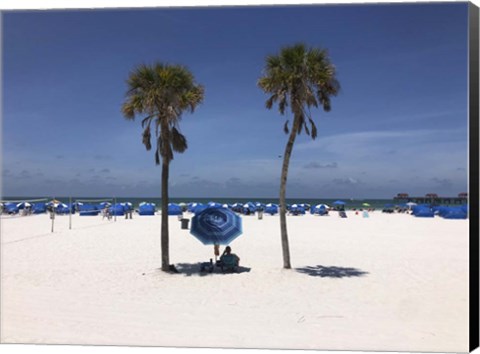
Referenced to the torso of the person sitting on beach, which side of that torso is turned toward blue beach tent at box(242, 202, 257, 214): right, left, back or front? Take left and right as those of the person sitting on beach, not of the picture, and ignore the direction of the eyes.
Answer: front

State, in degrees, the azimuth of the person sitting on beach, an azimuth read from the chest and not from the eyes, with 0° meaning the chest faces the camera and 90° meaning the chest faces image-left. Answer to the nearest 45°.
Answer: approximately 180°

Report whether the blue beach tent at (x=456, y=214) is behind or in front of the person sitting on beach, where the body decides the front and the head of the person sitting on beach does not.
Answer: in front

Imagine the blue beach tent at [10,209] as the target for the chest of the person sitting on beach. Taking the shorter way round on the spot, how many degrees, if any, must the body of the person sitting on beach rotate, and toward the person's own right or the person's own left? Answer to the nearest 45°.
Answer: approximately 45° to the person's own left

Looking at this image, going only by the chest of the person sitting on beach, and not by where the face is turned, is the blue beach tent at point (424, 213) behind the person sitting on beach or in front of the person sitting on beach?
in front

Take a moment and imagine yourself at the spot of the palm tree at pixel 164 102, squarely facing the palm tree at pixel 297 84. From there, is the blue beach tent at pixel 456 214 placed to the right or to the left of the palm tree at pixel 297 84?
left

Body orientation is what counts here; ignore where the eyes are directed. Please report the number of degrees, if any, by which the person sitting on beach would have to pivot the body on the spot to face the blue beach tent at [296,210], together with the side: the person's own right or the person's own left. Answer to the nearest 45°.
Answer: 0° — they already face it
